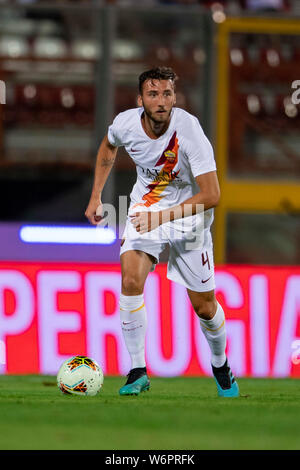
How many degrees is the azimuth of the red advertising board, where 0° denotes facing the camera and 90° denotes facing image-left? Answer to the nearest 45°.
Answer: approximately 0°

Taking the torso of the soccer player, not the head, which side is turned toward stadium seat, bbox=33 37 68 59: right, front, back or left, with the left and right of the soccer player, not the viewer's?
back

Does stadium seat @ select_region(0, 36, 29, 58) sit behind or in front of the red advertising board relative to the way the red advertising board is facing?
behind

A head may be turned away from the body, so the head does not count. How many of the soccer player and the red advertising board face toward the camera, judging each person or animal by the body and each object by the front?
2

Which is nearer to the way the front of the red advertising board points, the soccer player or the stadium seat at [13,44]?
the soccer player

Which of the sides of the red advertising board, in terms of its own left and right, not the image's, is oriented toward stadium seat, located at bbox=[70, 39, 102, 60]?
back

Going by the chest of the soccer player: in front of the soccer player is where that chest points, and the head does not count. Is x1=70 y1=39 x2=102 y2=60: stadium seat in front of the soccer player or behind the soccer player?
behind
